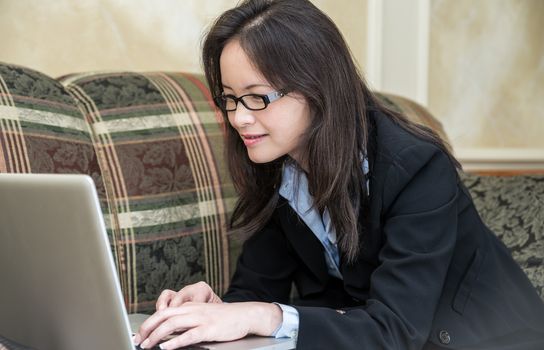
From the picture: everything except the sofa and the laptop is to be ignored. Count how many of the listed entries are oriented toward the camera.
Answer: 1

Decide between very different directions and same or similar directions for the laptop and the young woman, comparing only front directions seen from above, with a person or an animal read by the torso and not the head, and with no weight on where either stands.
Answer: very different directions

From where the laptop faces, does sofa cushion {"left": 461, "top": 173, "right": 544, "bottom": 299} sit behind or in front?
in front

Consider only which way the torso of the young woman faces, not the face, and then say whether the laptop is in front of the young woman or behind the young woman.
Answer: in front

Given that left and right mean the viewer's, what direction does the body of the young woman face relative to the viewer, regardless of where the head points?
facing the viewer and to the left of the viewer

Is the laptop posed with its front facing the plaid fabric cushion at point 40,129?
no

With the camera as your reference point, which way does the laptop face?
facing away from the viewer and to the right of the viewer

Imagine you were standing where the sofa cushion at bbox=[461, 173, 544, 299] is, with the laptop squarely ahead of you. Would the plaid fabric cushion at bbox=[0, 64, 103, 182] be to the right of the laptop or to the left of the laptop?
right

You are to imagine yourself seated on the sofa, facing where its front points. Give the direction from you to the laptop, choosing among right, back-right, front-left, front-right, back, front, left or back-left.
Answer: front

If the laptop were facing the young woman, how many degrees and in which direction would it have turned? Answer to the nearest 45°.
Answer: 0° — it already faces them

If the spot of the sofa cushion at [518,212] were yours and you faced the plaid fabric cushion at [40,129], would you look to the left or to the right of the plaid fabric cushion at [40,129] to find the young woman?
left

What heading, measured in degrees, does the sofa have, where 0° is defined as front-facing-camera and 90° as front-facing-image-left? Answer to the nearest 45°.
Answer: approximately 0°

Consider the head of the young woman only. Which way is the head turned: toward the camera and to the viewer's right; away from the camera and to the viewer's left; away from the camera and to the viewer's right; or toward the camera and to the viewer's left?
toward the camera and to the viewer's left

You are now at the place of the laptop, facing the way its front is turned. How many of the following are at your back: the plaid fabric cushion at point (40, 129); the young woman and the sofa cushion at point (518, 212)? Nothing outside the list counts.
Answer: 0

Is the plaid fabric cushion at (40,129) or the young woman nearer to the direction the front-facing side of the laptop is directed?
the young woman

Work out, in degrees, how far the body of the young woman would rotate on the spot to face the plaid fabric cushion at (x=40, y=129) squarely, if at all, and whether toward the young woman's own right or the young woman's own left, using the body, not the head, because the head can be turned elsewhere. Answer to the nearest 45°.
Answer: approximately 45° to the young woman's own right

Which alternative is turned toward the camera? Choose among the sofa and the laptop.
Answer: the sofa
